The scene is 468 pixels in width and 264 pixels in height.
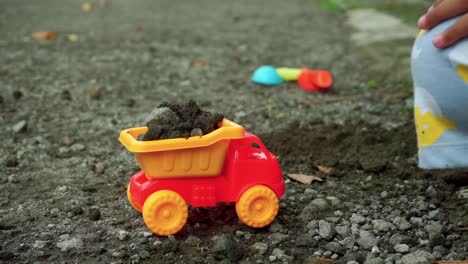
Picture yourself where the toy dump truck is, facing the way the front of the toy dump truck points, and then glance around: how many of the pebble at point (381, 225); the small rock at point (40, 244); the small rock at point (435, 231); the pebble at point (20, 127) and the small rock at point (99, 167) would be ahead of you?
2

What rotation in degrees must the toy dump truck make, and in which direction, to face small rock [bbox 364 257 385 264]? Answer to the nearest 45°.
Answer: approximately 45° to its right

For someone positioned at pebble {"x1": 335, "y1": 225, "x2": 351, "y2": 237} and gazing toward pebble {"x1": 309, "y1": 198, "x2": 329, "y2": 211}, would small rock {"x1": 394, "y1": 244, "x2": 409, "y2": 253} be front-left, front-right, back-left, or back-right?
back-right

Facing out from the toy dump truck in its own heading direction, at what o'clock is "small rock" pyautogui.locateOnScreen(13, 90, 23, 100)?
The small rock is roughly at 8 o'clock from the toy dump truck.

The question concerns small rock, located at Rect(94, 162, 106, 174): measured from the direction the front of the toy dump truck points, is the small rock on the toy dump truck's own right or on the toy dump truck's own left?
on the toy dump truck's own left

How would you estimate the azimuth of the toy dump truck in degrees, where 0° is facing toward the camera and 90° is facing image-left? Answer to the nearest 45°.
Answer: approximately 270°

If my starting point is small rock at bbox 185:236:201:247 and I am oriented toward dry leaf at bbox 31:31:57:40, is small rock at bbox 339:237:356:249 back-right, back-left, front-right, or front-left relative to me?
back-right

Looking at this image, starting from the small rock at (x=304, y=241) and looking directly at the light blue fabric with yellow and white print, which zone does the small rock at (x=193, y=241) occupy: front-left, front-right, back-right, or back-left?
back-left
